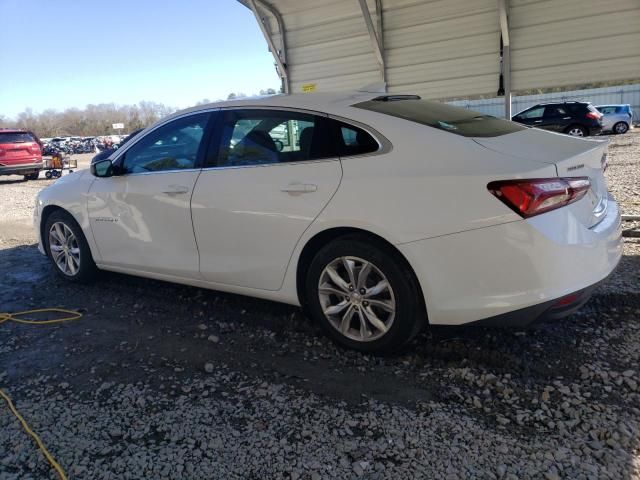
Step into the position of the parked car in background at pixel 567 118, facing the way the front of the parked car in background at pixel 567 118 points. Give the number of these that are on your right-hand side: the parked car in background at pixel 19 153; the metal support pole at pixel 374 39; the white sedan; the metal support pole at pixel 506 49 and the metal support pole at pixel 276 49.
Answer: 0

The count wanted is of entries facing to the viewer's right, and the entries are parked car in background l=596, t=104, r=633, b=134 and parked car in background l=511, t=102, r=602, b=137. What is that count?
0

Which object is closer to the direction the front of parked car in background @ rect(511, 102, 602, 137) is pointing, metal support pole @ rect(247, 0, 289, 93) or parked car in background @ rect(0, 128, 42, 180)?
the parked car in background

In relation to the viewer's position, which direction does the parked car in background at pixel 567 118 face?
facing away from the viewer and to the left of the viewer

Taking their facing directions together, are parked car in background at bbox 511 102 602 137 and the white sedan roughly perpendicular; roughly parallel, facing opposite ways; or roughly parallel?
roughly parallel

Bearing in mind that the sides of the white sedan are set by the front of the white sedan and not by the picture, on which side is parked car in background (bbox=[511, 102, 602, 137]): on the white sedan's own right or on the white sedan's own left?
on the white sedan's own right

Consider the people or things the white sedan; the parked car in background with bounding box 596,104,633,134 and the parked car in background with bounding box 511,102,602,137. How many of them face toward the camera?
0

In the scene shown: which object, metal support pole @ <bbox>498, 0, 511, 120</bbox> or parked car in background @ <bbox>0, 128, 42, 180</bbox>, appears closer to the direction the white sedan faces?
the parked car in background

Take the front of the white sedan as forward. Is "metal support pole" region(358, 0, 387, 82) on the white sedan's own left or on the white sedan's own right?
on the white sedan's own right

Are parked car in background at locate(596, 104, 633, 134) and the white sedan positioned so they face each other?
no

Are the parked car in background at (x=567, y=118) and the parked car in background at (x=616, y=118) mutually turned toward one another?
no

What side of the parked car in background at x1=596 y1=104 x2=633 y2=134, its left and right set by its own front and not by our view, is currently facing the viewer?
left

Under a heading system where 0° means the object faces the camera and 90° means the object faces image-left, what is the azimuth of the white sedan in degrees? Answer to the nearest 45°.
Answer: approximately 135°

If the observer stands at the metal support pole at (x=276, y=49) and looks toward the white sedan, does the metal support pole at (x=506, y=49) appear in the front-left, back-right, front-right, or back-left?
front-left

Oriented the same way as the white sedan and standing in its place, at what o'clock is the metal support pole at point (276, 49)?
The metal support pole is roughly at 1 o'clock from the white sedan.

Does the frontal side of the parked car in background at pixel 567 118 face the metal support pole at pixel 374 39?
no
